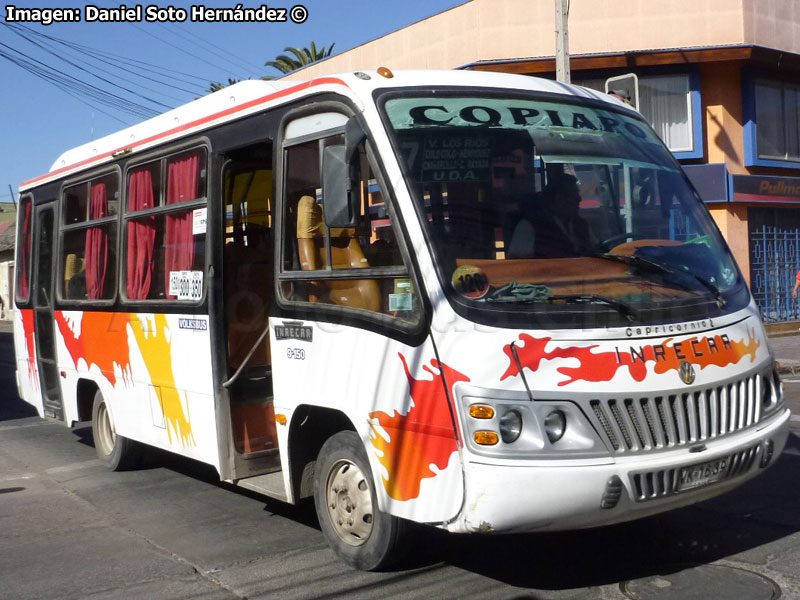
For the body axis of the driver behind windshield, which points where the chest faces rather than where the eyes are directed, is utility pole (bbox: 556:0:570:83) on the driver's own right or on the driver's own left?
on the driver's own left

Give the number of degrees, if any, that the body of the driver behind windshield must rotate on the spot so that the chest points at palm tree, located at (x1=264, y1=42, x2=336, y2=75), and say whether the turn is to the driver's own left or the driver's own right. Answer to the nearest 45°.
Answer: approximately 135° to the driver's own left

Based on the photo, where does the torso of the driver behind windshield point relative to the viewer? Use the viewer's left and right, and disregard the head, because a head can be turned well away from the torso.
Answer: facing the viewer and to the right of the viewer

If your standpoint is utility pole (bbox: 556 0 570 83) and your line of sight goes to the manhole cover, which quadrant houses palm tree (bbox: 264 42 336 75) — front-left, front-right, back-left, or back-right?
back-right
